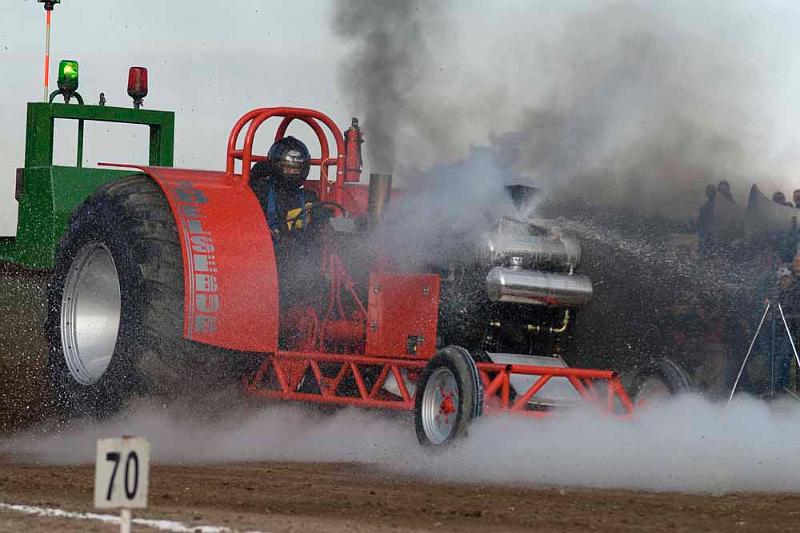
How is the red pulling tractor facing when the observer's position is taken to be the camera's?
facing the viewer and to the right of the viewer

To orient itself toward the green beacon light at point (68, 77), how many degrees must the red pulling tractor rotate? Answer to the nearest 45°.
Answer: approximately 180°

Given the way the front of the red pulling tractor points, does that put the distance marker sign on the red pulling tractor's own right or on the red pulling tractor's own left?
on the red pulling tractor's own right

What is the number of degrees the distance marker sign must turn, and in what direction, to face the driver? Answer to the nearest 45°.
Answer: approximately 180°

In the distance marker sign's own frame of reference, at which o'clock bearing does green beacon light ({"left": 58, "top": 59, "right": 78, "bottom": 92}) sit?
The green beacon light is roughly at 6 o'clock from the distance marker sign.

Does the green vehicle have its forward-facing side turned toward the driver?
yes

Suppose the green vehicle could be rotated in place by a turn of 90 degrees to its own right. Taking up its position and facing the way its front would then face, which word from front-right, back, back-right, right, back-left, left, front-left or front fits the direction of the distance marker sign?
front-left

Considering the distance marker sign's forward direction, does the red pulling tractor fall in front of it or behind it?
behind

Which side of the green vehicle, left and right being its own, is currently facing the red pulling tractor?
front
